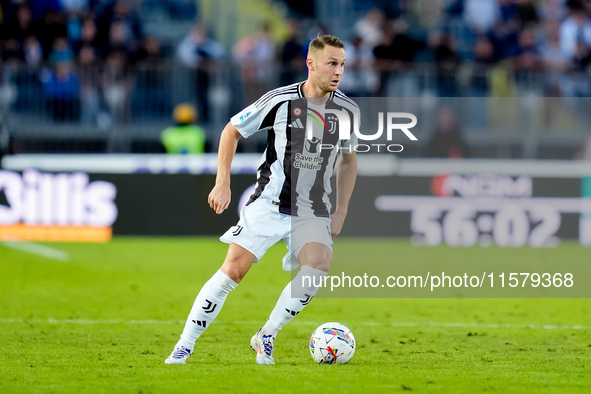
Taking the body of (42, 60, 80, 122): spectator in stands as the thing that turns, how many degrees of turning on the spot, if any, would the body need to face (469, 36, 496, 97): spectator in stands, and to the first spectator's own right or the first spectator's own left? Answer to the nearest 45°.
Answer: approximately 90° to the first spectator's own left

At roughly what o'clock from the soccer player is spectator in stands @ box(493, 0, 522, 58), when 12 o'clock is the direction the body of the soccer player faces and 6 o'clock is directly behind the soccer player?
The spectator in stands is roughly at 8 o'clock from the soccer player.

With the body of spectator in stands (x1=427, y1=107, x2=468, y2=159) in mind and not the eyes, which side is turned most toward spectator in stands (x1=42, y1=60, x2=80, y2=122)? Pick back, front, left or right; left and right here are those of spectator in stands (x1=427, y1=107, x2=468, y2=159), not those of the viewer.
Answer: right

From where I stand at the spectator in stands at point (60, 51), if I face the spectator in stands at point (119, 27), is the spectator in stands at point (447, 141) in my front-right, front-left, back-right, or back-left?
front-right

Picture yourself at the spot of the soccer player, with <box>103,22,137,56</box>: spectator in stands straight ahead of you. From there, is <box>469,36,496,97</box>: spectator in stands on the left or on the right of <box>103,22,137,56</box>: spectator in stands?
right

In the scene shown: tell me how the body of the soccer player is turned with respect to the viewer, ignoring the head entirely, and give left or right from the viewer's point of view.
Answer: facing the viewer and to the right of the viewer

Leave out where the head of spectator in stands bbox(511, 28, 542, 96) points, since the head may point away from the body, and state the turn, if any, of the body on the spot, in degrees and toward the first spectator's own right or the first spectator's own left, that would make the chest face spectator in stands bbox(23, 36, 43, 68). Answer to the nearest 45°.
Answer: approximately 90° to the first spectator's own right

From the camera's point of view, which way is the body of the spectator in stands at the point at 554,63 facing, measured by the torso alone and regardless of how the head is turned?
toward the camera

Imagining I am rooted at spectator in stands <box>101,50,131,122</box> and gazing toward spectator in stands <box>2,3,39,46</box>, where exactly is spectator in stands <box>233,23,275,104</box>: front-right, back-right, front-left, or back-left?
back-right

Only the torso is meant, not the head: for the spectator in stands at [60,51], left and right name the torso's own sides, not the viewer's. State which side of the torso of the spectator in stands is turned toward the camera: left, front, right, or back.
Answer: front

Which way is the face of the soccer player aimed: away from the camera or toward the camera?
toward the camera

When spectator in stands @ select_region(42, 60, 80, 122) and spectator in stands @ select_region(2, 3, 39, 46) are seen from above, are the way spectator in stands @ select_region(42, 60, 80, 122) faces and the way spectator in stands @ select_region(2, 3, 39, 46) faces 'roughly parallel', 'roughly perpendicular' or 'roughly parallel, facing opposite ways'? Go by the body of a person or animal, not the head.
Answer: roughly parallel

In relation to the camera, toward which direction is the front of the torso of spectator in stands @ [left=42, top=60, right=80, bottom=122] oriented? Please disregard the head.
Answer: toward the camera

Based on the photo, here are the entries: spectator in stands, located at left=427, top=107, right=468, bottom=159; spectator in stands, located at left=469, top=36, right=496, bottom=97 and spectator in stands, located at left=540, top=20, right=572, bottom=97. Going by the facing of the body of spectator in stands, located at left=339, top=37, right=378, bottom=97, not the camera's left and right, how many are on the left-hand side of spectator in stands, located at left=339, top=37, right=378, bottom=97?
3

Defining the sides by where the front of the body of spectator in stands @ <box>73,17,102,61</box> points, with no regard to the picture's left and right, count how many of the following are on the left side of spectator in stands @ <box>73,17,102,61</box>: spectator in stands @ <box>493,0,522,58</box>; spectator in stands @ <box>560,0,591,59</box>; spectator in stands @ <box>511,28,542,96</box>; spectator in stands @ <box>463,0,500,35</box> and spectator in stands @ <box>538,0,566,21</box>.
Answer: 5

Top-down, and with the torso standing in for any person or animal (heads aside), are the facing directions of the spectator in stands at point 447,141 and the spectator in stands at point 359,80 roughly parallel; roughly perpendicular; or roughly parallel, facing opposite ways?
roughly parallel
